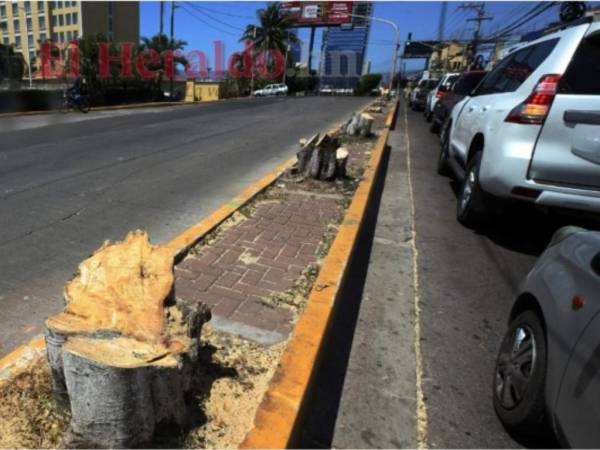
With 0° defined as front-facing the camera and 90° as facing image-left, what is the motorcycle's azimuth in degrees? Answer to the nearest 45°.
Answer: approximately 90°

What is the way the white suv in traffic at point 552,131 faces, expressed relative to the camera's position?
facing away from the viewer and to the left of the viewer

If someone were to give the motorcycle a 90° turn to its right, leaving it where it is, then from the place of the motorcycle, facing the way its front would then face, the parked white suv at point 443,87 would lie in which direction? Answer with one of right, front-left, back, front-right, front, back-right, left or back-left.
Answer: back-right

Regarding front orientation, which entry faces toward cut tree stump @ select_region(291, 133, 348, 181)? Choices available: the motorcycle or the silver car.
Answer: the silver car

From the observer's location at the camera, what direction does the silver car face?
facing away from the viewer and to the left of the viewer

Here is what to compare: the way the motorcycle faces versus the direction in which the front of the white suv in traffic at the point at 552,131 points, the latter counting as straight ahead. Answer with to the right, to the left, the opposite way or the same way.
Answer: to the left

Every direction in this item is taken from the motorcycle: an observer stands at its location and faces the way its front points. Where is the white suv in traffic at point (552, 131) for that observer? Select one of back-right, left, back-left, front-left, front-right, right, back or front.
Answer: left

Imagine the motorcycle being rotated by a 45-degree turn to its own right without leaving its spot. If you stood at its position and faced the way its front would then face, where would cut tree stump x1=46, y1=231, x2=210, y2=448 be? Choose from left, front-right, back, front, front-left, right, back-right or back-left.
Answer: back-left

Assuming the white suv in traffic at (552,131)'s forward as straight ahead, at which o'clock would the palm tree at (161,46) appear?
The palm tree is roughly at 12 o'clock from the white suv in traffic.

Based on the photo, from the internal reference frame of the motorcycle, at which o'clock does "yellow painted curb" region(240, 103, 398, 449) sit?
The yellow painted curb is roughly at 9 o'clock from the motorcycle.

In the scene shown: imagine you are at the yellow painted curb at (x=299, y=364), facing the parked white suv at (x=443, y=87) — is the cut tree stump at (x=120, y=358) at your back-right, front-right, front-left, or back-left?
back-left

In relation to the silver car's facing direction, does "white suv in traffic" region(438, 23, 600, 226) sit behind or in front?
in front

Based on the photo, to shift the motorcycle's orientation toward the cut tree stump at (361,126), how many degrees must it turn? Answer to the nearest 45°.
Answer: approximately 135° to its left

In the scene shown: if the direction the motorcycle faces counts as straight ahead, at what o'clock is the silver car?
The silver car is roughly at 9 o'clock from the motorcycle.
